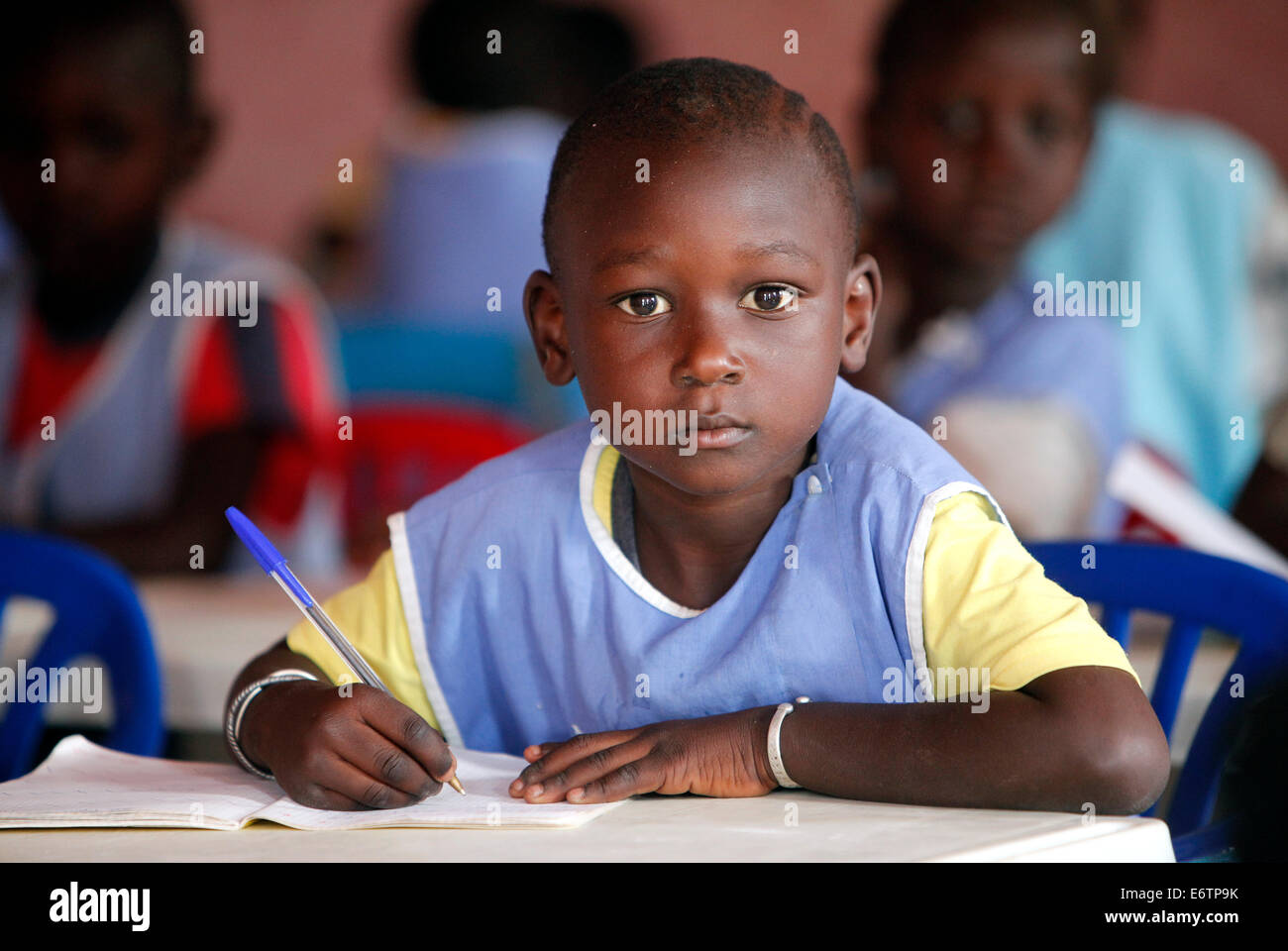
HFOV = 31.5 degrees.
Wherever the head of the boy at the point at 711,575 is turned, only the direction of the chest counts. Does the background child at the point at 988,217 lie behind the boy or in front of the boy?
behind

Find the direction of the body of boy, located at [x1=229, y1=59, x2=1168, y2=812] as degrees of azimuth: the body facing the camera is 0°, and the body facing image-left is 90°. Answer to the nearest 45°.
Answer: approximately 0°

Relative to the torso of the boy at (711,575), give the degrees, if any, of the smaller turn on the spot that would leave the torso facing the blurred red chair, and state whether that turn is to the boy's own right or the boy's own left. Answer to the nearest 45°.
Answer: approximately 180°

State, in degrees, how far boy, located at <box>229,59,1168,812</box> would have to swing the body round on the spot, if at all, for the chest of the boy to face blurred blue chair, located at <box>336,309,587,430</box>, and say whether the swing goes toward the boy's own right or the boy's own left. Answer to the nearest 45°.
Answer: approximately 180°

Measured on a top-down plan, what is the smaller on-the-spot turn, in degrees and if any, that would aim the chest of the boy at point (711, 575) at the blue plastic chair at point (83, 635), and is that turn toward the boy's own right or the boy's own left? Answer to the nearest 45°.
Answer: approximately 135° to the boy's own right
